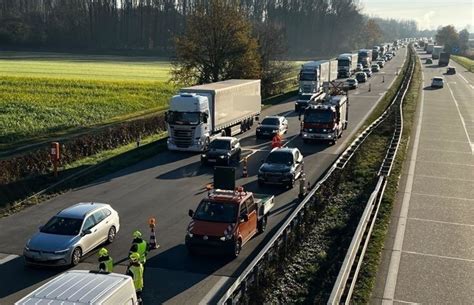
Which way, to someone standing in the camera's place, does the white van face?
facing the viewer and to the left of the viewer

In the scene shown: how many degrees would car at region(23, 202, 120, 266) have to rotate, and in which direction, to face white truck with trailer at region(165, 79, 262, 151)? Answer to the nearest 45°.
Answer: approximately 180°

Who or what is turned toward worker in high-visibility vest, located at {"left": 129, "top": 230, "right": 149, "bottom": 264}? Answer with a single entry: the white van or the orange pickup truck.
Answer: the orange pickup truck

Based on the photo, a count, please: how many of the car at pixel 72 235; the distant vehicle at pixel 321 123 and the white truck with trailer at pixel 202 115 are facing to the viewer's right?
0

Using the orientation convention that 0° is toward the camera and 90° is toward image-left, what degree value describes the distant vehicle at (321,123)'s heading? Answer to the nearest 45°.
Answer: approximately 45°

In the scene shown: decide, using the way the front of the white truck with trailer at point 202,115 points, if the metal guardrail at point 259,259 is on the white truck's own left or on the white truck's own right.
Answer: on the white truck's own left

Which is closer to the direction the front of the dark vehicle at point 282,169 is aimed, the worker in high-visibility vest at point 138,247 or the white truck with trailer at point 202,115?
the worker in high-visibility vest

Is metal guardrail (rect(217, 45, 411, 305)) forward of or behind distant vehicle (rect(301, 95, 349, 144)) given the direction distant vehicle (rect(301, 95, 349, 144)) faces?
forward

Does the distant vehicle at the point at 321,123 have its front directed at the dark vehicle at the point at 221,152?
yes

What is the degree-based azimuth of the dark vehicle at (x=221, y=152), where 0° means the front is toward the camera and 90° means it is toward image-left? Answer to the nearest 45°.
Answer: approximately 45°

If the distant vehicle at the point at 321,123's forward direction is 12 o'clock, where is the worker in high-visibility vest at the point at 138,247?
The worker in high-visibility vest is roughly at 11 o'clock from the distant vehicle.

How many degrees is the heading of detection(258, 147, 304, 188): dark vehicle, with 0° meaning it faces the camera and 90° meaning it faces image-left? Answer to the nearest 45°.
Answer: approximately 45°

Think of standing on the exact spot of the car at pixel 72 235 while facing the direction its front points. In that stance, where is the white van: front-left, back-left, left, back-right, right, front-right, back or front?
front-left

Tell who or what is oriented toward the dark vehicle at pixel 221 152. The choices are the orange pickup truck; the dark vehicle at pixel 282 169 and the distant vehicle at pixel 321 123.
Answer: the distant vehicle at pixel 321 123

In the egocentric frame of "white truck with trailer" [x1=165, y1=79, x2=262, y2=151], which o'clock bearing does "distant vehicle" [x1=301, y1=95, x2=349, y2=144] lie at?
The distant vehicle is roughly at 7 o'clock from the white truck with trailer.

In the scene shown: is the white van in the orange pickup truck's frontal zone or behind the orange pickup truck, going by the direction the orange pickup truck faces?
frontal zone
